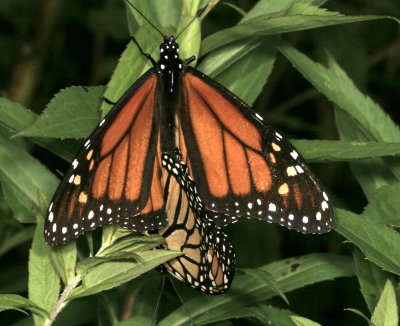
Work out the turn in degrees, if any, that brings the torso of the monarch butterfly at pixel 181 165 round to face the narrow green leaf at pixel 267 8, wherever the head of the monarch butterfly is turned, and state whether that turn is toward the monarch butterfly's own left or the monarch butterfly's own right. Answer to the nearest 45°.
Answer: approximately 90° to the monarch butterfly's own right

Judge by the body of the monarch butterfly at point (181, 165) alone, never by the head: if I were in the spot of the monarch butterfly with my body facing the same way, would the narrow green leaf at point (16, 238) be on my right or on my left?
on my left

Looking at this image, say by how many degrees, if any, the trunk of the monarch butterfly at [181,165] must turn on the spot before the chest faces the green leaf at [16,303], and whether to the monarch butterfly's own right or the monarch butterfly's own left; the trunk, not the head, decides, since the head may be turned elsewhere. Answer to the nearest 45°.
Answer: approximately 135° to the monarch butterfly's own left
